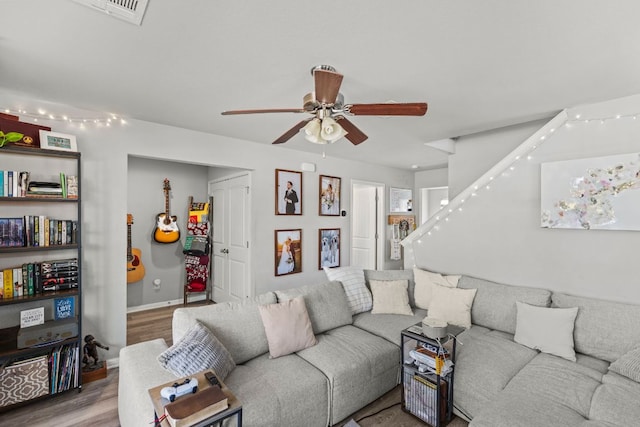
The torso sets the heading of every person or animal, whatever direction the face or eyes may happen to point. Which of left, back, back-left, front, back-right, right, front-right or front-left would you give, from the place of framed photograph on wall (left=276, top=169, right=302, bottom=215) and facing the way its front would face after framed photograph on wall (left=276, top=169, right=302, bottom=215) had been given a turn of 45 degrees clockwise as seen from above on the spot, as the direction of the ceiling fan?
front

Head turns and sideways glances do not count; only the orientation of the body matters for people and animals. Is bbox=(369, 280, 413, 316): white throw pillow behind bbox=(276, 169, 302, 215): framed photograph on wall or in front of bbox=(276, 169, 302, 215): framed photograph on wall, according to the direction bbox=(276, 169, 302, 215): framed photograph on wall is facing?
in front

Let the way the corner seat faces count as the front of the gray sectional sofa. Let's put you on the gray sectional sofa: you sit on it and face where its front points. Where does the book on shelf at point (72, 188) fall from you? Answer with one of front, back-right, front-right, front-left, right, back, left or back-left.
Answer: right

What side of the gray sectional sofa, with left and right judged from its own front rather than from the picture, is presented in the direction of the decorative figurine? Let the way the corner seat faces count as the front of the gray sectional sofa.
right

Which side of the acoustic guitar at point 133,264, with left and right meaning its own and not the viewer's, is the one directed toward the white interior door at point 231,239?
left

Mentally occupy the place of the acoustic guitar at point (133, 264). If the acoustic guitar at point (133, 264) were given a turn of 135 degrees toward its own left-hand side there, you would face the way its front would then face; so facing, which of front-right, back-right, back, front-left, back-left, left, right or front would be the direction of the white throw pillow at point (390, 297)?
right

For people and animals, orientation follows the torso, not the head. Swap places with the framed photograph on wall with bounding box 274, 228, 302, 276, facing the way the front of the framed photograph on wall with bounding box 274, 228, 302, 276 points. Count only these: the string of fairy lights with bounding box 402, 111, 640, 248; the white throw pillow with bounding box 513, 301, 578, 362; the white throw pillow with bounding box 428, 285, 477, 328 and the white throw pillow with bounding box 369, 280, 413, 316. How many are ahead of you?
4

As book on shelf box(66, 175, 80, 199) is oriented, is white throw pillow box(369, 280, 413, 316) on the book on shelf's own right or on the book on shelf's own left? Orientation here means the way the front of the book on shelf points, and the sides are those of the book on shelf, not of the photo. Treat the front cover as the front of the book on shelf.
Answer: on the book on shelf's own left

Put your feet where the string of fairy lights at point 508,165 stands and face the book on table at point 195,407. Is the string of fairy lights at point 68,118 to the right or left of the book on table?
right

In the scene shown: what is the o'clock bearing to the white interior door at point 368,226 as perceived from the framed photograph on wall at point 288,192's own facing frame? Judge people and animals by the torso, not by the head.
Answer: The white interior door is roughly at 9 o'clock from the framed photograph on wall.

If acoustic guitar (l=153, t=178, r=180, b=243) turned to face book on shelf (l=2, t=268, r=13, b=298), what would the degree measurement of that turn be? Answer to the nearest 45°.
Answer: approximately 45° to its right

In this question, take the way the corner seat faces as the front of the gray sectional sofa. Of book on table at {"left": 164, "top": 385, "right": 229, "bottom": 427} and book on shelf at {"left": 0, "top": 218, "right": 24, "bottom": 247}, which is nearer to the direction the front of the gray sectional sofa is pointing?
the book on table
